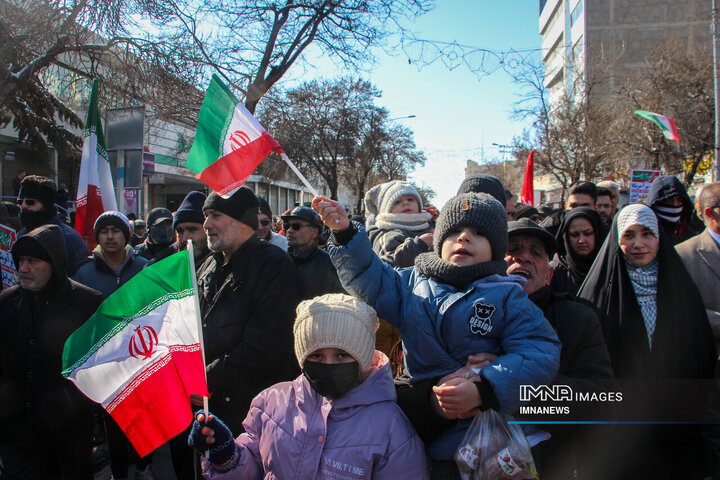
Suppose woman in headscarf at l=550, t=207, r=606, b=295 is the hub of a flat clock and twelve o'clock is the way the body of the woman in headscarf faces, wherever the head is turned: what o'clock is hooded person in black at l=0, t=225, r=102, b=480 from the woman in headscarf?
The hooded person in black is roughly at 2 o'clock from the woman in headscarf.

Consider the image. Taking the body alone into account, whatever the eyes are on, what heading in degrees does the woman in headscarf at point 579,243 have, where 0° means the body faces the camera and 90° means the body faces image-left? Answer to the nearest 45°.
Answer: approximately 0°

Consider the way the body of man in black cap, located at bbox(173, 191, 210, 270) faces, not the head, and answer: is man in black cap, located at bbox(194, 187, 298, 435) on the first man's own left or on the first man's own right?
on the first man's own left

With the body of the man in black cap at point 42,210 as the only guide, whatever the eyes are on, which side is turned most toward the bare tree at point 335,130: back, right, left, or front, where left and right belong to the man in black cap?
back

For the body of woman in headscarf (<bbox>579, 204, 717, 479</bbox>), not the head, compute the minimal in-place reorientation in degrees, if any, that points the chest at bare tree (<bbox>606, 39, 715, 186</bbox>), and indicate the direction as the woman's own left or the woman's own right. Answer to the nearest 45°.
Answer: approximately 180°

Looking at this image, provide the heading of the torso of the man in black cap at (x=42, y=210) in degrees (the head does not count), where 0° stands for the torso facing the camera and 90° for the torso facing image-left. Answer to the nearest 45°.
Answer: approximately 45°

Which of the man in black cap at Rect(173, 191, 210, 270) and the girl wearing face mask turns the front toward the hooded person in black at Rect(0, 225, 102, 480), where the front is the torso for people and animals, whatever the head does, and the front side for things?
the man in black cap

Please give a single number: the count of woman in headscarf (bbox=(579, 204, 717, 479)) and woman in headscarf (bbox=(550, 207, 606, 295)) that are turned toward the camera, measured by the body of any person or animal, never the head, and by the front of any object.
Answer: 2

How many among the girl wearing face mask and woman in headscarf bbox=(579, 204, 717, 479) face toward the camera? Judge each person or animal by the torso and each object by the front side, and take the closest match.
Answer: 2
